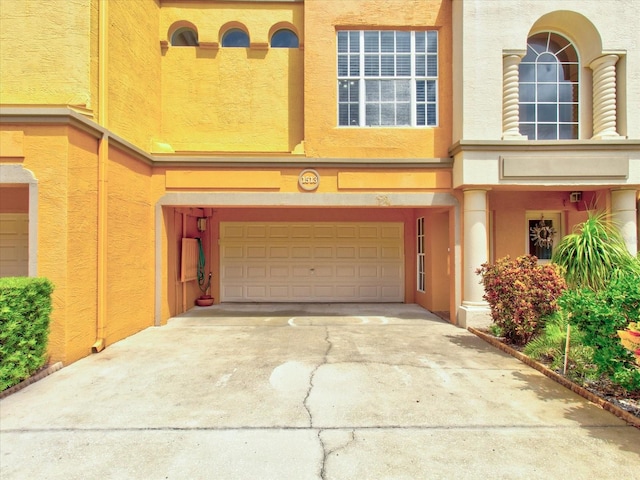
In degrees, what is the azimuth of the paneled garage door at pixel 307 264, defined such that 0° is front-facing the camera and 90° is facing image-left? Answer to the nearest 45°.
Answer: approximately 0°

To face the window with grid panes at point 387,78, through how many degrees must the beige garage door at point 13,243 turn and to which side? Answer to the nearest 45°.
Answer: approximately 45° to its left

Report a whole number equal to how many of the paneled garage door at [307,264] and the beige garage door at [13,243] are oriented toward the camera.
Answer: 2

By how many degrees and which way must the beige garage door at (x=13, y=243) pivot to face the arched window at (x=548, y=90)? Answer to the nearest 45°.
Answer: approximately 45° to its left

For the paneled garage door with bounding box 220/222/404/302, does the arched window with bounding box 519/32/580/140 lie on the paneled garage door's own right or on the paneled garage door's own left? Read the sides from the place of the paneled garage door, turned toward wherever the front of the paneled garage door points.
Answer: on the paneled garage door's own left

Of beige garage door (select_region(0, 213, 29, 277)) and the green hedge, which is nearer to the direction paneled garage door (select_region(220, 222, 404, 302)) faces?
the green hedge

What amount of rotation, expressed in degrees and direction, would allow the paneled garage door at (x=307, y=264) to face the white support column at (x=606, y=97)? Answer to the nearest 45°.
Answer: approximately 45° to its left
